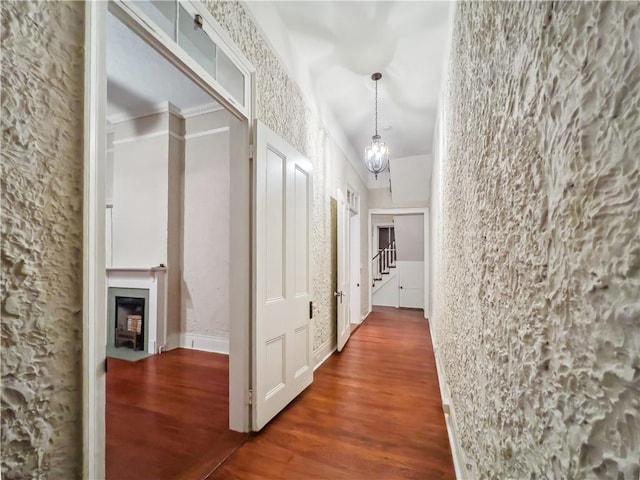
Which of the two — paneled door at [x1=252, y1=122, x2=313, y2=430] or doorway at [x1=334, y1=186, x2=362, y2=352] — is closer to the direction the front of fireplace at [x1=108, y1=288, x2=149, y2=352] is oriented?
the paneled door

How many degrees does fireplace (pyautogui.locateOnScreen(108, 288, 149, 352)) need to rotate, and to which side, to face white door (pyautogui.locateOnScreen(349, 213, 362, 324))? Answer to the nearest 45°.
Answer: approximately 135° to its left

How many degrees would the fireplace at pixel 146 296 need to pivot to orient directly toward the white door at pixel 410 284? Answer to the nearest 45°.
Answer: approximately 135° to its left

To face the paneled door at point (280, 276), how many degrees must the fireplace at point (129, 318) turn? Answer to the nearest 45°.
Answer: approximately 45° to its left

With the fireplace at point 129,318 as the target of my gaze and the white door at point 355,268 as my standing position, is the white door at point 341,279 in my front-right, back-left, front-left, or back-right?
front-left

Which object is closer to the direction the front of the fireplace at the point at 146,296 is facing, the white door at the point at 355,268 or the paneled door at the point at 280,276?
the paneled door

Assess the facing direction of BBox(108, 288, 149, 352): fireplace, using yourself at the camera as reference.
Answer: facing the viewer and to the left of the viewer

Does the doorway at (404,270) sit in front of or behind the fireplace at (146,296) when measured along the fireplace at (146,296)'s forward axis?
behind
